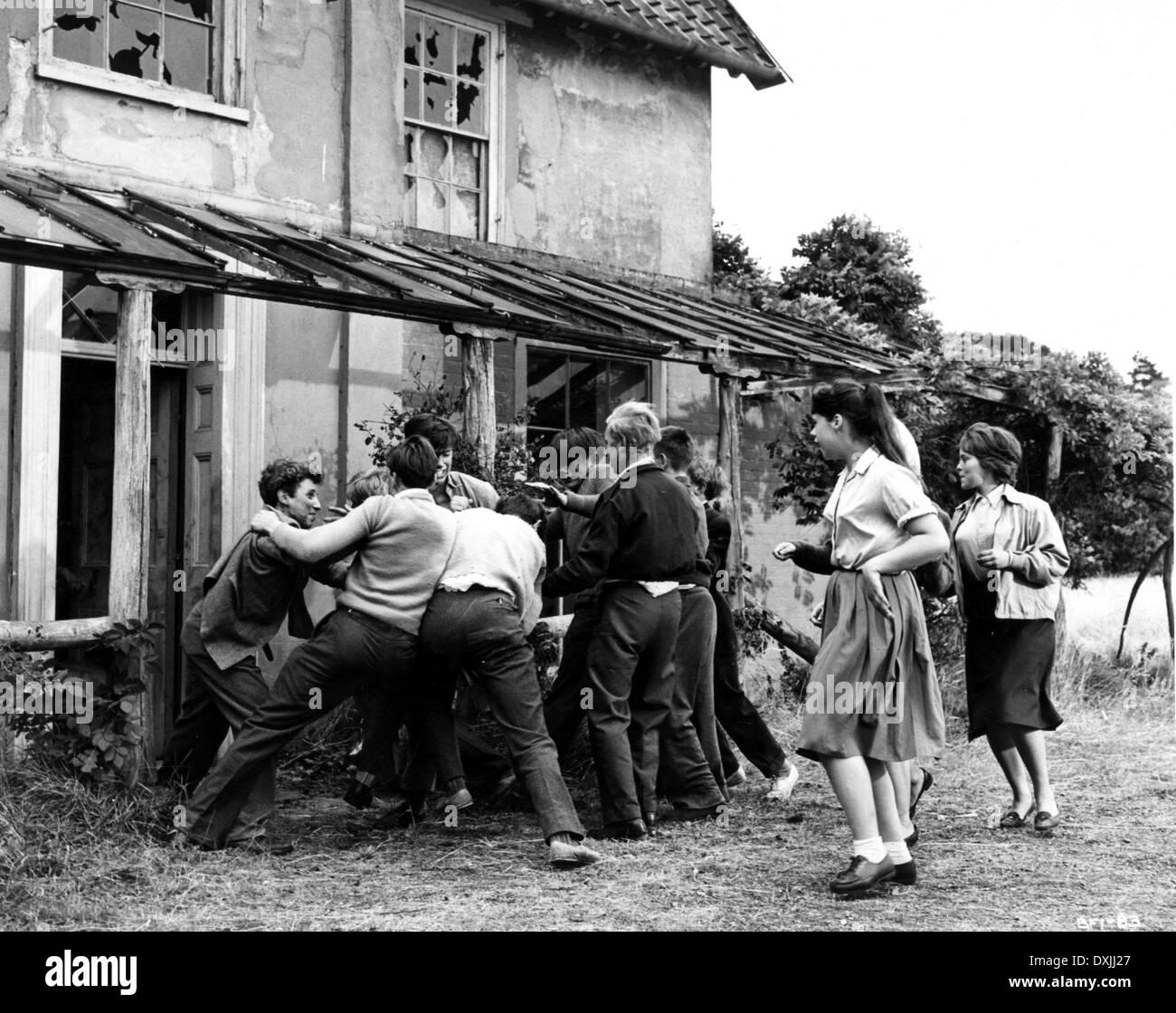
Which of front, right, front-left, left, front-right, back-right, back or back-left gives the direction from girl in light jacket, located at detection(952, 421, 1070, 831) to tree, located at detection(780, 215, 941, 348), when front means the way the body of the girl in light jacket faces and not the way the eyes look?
back-right

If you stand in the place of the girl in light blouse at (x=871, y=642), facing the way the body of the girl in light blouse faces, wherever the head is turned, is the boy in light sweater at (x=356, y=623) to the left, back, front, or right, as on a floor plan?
front

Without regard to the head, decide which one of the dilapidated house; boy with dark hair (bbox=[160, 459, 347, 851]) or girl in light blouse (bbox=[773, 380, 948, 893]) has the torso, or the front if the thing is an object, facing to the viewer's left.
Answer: the girl in light blouse

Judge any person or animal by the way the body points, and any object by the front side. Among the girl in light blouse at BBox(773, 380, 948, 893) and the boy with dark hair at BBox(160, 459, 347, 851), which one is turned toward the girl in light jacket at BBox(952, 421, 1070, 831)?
the boy with dark hair

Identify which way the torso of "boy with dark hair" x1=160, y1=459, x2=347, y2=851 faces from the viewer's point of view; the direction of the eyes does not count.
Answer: to the viewer's right

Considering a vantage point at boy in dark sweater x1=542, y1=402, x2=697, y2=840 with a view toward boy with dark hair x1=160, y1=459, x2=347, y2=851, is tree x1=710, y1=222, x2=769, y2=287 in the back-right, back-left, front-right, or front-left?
back-right

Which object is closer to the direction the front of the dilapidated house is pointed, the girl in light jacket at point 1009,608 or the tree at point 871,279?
the girl in light jacket

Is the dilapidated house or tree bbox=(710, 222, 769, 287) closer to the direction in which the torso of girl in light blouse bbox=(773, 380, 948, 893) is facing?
the dilapidated house

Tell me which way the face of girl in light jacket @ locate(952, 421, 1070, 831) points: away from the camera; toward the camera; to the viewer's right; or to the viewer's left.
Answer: to the viewer's left

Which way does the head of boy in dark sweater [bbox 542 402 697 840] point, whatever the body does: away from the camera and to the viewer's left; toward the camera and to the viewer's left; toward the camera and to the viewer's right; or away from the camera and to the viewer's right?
away from the camera and to the viewer's left

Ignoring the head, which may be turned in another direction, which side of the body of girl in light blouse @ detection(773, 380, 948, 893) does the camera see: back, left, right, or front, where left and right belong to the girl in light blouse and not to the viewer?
left

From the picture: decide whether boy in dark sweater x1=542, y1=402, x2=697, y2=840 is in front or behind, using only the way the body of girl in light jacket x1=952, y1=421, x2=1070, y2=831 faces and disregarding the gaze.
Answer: in front

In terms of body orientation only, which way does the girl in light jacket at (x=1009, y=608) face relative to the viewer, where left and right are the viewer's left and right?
facing the viewer and to the left of the viewer

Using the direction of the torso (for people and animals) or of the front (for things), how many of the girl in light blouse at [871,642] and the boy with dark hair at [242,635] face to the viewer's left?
1

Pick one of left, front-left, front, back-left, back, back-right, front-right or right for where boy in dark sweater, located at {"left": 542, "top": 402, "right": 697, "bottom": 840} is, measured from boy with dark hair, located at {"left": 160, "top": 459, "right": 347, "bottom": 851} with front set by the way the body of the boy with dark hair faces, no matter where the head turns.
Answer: front

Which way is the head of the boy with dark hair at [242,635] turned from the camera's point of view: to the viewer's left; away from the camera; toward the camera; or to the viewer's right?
to the viewer's right

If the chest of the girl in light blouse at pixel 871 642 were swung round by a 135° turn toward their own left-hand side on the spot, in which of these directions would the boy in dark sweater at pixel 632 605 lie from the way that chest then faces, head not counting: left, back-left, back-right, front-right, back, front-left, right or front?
back
